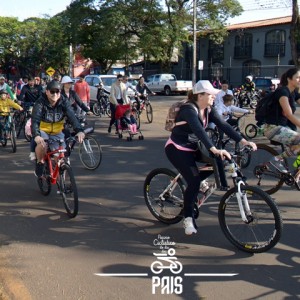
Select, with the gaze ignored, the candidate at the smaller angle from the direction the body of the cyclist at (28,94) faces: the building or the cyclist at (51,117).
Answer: the cyclist

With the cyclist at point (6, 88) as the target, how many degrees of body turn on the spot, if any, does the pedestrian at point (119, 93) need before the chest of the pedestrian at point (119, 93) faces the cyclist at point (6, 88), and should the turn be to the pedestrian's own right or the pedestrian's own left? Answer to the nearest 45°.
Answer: approximately 135° to the pedestrian's own right

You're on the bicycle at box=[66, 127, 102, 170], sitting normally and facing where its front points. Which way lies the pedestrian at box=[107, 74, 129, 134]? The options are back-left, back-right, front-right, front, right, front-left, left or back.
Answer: back-left

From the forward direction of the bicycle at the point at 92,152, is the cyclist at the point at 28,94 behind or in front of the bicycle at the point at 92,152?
behind

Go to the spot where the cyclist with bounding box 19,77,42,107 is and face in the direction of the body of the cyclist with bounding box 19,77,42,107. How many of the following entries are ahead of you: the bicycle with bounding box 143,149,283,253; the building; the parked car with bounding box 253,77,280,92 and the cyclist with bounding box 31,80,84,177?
2

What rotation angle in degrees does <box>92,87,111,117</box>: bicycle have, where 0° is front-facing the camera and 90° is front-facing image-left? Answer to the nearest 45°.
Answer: approximately 315°

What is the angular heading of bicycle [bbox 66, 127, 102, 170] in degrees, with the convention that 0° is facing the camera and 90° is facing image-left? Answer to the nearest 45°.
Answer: approximately 315°
